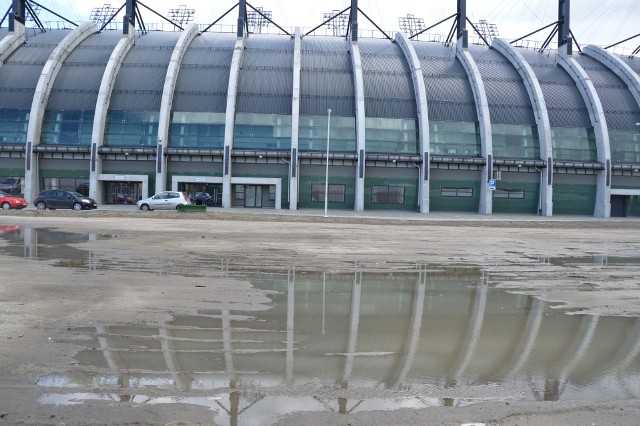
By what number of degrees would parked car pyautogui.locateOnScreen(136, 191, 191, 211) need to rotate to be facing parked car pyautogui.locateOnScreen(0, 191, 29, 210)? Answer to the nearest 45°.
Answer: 0° — it already faces it

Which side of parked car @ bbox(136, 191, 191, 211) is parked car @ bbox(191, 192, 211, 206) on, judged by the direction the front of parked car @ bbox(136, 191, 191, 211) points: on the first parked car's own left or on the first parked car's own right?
on the first parked car's own right

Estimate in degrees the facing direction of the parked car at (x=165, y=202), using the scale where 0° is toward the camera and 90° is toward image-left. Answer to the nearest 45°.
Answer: approximately 90°

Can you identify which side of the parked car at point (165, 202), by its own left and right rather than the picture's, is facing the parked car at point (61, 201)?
front
